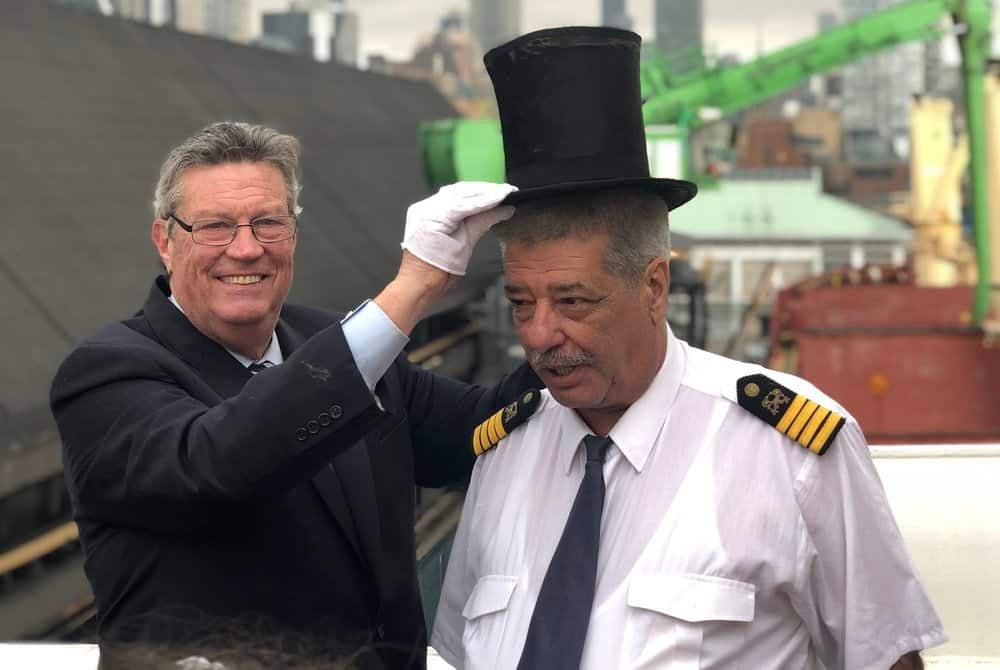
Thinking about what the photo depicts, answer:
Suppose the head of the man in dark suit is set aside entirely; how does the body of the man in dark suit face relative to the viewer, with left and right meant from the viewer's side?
facing the viewer and to the right of the viewer

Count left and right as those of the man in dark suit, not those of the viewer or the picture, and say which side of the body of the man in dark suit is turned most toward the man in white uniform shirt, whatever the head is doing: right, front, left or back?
front

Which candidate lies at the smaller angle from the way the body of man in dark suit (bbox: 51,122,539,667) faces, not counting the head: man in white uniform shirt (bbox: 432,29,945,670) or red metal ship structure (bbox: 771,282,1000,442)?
the man in white uniform shirt

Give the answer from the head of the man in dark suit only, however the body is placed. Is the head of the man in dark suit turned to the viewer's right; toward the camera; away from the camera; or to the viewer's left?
toward the camera

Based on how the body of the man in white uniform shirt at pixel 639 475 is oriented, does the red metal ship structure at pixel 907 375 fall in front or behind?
behind

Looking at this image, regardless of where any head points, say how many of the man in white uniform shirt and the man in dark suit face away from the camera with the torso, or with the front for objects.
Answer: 0

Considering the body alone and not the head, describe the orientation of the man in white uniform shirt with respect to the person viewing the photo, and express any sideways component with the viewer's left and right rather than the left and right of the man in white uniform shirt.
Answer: facing the viewer and to the left of the viewer

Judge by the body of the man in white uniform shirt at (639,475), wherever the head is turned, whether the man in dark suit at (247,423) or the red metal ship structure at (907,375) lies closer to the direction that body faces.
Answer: the man in dark suit

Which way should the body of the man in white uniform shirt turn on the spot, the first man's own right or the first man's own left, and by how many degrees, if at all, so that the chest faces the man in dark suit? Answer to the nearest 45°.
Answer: approximately 45° to the first man's own right

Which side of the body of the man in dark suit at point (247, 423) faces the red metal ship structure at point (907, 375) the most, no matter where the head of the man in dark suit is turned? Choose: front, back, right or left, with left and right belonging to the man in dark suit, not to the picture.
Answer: left

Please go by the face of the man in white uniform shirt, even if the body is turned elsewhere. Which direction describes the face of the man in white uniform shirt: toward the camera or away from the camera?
toward the camera
